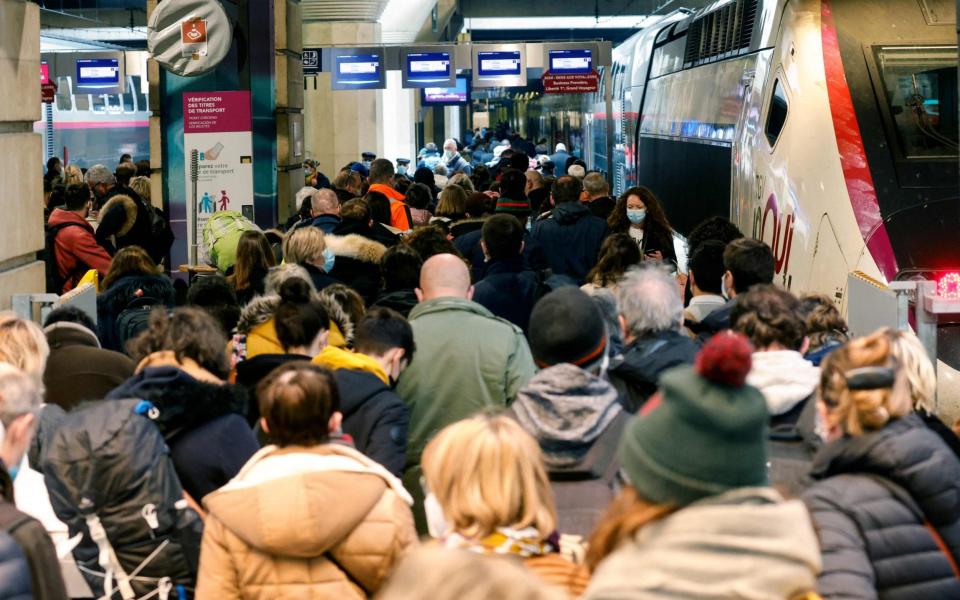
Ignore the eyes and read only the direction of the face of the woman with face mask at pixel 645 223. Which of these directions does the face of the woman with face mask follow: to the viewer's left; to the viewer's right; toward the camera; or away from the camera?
toward the camera

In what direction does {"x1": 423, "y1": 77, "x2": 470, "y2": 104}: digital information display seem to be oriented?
toward the camera

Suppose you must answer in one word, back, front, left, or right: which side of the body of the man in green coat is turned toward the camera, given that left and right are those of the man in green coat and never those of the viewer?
back

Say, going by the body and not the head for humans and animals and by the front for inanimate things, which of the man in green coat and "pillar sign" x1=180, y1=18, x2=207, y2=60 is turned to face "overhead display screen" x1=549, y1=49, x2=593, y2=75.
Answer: the man in green coat

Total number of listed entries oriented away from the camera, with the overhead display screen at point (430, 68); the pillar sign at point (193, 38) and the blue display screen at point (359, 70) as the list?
0

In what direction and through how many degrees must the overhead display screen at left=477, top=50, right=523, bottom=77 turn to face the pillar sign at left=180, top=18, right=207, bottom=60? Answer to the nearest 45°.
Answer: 0° — it already faces it

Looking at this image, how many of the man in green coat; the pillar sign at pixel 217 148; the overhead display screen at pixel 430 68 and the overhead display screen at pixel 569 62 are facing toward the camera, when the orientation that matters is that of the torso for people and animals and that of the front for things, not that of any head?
3

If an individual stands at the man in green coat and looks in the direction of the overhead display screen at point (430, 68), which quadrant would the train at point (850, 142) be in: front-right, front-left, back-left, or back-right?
front-right

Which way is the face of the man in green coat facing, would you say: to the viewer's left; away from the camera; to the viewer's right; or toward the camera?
away from the camera

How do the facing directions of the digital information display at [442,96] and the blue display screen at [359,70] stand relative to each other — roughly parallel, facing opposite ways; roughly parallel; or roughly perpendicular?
roughly parallel

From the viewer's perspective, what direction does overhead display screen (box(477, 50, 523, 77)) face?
toward the camera

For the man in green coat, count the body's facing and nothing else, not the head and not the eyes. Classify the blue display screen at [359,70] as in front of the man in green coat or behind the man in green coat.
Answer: in front
